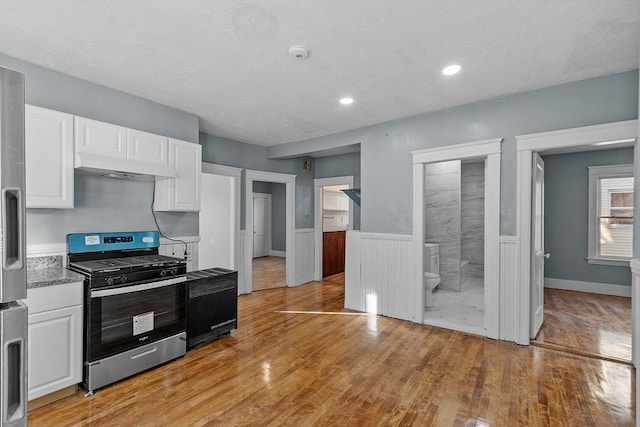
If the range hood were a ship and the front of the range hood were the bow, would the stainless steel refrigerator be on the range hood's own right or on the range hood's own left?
on the range hood's own right

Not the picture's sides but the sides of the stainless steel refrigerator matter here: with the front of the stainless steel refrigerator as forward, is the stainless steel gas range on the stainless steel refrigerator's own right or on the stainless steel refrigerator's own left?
on the stainless steel refrigerator's own left

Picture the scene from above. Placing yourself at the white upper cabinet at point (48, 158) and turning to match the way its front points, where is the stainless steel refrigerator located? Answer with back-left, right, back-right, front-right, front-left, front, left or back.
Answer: front-right

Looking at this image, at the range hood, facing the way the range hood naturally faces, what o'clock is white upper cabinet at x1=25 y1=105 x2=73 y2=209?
The white upper cabinet is roughly at 4 o'clock from the range hood.

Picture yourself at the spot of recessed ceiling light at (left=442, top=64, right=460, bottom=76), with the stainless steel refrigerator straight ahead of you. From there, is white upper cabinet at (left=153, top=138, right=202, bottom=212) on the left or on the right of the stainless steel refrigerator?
right

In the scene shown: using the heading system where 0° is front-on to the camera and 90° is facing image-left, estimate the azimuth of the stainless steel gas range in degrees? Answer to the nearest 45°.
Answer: approximately 315°

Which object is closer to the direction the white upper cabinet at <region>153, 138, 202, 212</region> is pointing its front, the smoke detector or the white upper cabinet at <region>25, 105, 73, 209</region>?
the smoke detector

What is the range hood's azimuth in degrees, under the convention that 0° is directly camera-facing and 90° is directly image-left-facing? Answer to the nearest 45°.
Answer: approximately 315°

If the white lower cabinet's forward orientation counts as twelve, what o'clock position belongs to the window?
The window is roughly at 11 o'clock from the white lower cabinet.
